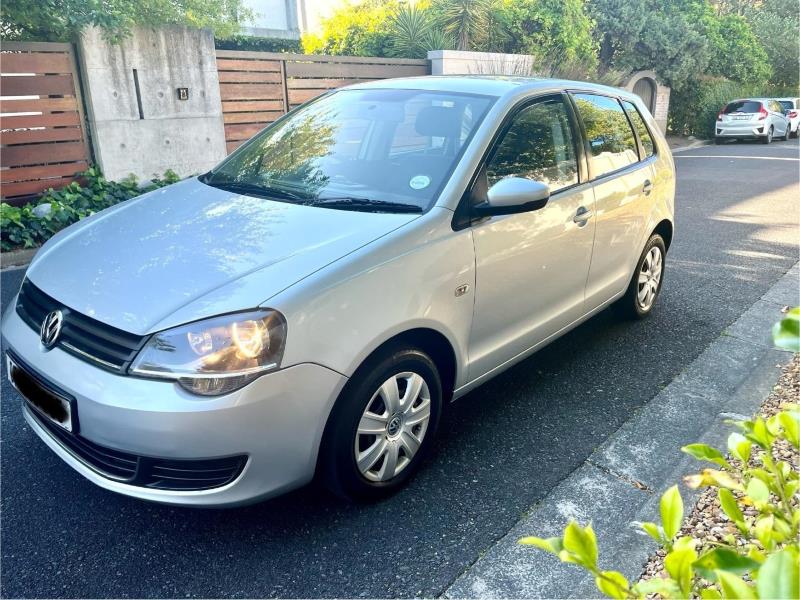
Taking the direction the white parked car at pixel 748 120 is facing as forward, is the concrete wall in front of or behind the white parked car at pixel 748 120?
behind

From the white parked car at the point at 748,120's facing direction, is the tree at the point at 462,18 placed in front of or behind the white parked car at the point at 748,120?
behind

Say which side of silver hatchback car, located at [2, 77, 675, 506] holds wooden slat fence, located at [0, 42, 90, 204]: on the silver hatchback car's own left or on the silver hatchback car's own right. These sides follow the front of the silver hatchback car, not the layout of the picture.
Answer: on the silver hatchback car's own right

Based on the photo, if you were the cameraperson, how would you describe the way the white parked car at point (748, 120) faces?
facing away from the viewer and to the right of the viewer

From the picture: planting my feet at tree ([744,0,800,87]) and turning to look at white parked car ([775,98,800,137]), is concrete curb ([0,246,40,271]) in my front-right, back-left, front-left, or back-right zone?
front-right

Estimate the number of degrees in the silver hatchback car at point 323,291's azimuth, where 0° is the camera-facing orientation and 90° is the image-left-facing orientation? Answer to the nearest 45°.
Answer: approximately 45°

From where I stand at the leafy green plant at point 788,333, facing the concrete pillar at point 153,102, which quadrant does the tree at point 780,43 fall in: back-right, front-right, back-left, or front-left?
front-right

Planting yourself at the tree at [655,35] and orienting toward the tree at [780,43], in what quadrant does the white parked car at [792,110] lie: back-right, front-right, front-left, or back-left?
front-right

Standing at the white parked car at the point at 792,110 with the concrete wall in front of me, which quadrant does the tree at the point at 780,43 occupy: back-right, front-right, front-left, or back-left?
back-right

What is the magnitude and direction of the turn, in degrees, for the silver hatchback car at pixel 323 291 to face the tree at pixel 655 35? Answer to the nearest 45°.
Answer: approximately 180°

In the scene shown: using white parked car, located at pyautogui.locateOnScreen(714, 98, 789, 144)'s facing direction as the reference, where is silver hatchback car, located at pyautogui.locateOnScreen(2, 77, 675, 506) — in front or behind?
behind

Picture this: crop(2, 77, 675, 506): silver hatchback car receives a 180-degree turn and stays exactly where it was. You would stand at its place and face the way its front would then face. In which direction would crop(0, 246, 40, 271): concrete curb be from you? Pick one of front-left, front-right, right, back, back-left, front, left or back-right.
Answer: left
